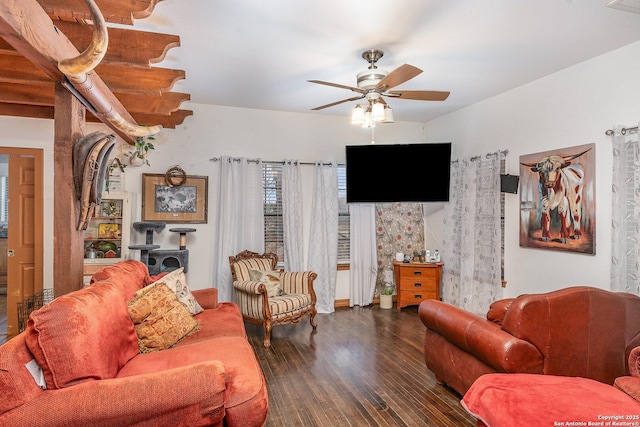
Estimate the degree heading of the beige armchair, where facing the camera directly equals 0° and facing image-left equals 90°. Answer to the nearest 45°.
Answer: approximately 315°

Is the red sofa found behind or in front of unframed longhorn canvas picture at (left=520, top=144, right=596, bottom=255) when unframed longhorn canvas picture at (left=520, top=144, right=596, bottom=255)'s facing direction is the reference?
in front

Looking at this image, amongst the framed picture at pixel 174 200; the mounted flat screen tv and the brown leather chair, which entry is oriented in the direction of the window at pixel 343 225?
the brown leather chair

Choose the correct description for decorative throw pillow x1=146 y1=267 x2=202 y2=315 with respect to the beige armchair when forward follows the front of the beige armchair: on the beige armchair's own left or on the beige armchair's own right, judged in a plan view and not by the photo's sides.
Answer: on the beige armchair's own right

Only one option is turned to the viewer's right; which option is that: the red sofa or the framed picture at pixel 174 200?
the red sofa

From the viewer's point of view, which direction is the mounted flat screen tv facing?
toward the camera

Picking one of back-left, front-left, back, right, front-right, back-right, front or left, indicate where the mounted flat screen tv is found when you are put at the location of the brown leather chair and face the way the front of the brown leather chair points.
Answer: front

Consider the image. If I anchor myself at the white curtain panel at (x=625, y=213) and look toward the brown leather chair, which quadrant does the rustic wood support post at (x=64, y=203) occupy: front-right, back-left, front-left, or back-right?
front-right

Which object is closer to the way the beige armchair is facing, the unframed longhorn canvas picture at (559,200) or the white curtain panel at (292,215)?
the unframed longhorn canvas picture

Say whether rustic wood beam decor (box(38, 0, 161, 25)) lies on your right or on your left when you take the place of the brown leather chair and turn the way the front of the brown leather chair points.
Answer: on your left

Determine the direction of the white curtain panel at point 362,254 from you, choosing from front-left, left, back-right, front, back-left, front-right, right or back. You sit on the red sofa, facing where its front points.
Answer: front-left

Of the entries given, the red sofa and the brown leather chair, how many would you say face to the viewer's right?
1

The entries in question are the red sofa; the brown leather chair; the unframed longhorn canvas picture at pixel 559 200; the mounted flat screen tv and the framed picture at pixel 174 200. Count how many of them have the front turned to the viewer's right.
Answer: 1

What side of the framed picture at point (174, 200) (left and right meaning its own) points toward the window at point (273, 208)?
left

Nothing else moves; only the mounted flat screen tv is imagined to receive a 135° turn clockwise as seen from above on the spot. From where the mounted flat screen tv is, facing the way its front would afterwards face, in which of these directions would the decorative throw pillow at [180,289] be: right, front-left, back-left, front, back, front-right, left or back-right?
left

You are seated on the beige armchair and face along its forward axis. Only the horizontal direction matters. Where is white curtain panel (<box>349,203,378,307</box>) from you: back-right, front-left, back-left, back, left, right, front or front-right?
left

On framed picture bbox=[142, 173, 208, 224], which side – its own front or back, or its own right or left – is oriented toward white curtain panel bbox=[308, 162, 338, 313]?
left

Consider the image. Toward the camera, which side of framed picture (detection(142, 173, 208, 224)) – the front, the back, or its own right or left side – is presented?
front
